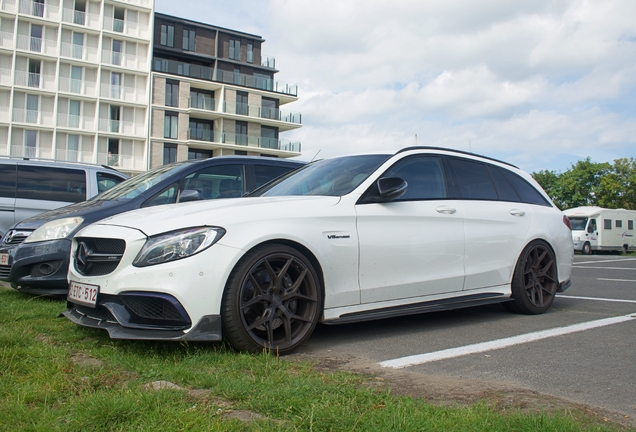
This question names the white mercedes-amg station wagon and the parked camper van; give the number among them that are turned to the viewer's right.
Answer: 0

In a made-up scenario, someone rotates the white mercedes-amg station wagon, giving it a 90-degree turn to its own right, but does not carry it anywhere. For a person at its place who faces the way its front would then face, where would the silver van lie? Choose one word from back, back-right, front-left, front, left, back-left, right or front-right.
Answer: front

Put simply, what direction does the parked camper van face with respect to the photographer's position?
facing the viewer and to the left of the viewer

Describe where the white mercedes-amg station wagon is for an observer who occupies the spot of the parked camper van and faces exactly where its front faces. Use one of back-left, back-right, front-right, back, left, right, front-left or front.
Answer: front-left

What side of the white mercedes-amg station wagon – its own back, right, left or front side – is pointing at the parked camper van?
back
